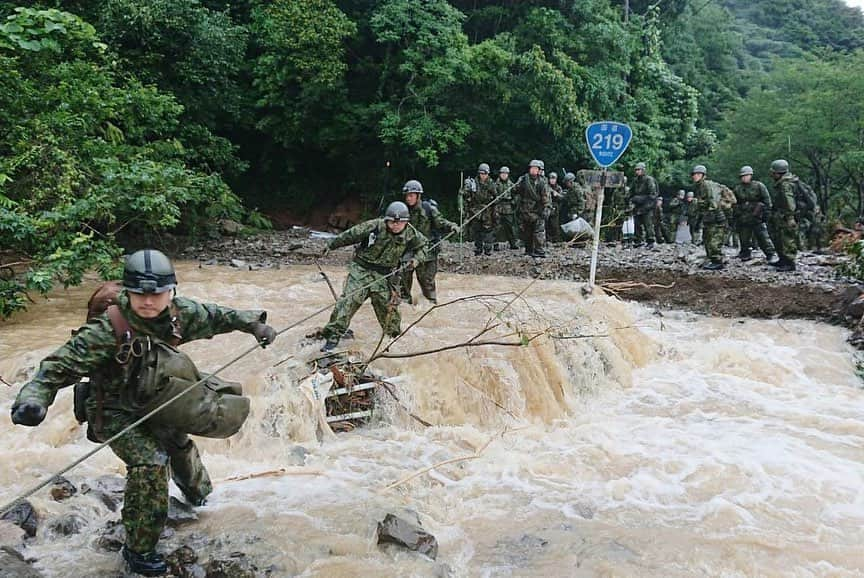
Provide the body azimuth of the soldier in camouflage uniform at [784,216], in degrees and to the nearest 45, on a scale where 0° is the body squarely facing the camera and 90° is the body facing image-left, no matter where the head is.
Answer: approximately 90°

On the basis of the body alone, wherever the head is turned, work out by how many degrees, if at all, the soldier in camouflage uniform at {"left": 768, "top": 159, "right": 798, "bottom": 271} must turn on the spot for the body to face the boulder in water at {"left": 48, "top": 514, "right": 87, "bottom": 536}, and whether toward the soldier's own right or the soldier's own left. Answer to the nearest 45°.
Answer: approximately 90° to the soldier's own left

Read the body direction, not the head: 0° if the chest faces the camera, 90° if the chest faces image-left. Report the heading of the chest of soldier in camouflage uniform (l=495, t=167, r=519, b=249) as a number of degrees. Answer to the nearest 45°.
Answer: approximately 0°
